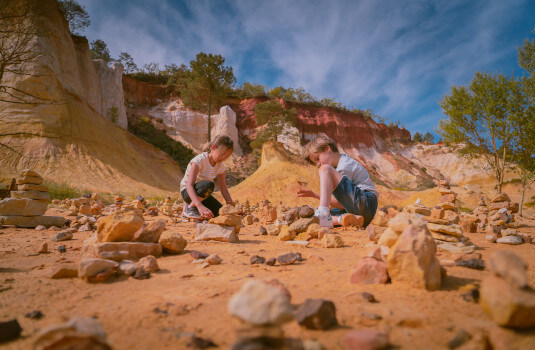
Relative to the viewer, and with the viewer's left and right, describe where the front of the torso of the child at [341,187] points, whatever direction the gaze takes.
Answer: facing to the left of the viewer

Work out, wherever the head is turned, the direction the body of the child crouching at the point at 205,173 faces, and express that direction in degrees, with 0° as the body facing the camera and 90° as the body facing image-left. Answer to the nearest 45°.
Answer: approximately 315°

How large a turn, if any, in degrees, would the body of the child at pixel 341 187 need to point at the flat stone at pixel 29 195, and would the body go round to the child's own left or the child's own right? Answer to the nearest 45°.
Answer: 0° — they already face it

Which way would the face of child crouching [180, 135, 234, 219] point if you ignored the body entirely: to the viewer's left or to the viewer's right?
to the viewer's right

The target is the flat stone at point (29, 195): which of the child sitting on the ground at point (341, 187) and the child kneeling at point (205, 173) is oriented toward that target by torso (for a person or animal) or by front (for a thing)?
the child sitting on the ground at point (341, 187)

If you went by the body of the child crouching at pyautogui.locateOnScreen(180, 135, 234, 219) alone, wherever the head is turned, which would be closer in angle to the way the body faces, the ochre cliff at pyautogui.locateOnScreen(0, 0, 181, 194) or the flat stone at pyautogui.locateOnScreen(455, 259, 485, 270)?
the flat stone

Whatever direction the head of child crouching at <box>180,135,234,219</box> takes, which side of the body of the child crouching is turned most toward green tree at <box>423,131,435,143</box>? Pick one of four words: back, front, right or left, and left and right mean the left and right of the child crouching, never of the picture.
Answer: left

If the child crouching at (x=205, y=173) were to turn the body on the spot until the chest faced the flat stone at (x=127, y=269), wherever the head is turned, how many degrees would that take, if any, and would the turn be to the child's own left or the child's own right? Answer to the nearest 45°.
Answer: approximately 45° to the child's own right

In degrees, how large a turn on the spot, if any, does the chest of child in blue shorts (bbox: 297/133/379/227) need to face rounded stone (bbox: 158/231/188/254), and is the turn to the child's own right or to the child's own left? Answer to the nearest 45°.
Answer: approximately 45° to the child's own left

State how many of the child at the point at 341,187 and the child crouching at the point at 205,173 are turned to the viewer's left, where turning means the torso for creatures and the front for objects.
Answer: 1

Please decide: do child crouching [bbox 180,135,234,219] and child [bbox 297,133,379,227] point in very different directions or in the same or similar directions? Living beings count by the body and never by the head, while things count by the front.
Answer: very different directions
